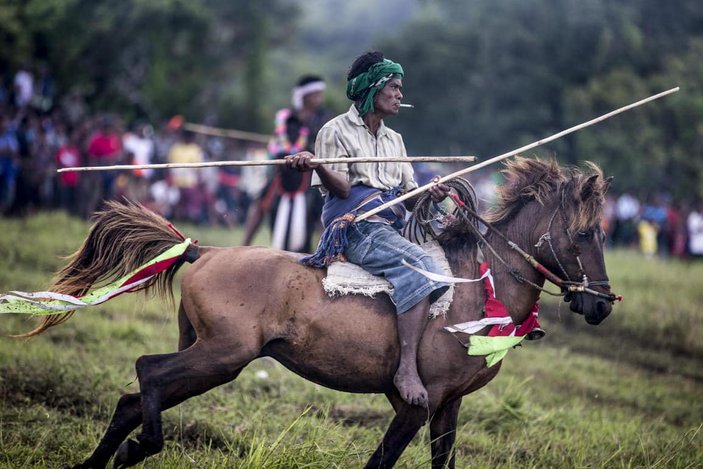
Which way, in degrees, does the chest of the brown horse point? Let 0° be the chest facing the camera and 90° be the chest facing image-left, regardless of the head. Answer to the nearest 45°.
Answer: approximately 270°

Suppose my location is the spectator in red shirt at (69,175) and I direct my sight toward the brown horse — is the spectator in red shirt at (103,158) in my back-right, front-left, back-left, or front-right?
front-left

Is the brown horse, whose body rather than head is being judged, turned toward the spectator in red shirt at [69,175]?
no

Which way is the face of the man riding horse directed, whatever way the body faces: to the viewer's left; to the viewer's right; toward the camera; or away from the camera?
to the viewer's right

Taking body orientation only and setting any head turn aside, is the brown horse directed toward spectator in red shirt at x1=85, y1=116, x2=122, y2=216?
no
